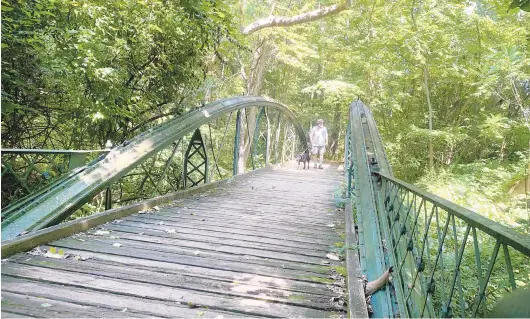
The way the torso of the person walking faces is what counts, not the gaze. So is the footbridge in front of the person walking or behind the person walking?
in front

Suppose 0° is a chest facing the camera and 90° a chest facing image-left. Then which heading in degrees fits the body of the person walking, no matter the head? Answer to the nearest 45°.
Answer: approximately 0°

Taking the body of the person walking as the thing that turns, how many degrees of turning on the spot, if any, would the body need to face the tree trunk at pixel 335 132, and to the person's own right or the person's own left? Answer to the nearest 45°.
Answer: approximately 180°

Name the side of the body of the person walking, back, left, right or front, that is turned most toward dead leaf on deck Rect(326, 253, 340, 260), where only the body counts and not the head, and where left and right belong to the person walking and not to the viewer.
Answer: front
